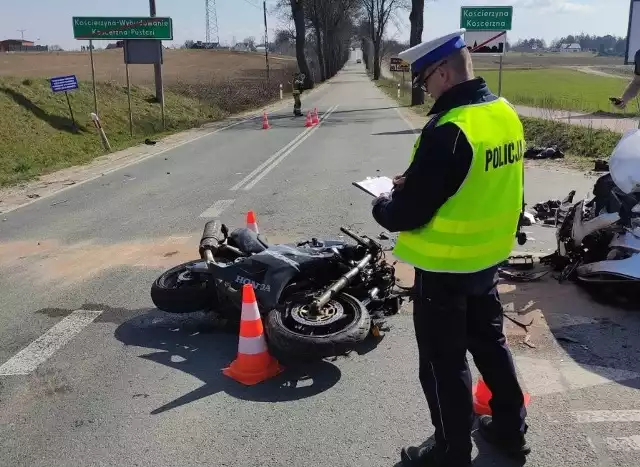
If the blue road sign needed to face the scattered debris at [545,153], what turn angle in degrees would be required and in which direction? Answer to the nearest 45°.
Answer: approximately 45° to its left

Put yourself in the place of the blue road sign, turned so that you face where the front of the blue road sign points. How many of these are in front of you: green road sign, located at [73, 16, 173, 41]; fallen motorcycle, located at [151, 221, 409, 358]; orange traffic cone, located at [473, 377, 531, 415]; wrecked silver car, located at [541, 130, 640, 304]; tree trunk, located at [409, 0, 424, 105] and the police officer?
4

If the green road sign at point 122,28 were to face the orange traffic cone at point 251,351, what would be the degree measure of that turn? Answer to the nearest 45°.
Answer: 0° — it already faces it

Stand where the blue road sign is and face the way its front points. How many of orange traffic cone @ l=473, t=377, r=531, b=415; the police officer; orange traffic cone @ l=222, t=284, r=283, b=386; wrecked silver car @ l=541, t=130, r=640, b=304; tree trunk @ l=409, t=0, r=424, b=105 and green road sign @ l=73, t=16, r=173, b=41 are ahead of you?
4

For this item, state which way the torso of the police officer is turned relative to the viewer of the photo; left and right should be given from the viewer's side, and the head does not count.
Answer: facing away from the viewer and to the left of the viewer

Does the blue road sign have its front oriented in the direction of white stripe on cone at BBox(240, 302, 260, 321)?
yes

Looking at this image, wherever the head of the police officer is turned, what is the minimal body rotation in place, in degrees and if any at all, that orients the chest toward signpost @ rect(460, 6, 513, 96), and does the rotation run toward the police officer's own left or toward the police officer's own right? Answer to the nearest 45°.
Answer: approximately 45° to the police officer's own right

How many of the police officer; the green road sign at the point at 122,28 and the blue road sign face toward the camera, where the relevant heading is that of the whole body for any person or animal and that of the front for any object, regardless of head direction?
2

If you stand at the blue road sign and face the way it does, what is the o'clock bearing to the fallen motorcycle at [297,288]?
The fallen motorcycle is roughly at 12 o'clock from the blue road sign.

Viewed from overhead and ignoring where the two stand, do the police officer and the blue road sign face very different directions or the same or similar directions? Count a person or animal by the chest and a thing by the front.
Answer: very different directions

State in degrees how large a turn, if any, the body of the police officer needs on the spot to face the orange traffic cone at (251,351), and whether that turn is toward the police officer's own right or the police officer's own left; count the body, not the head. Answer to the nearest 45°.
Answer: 0° — they already face it

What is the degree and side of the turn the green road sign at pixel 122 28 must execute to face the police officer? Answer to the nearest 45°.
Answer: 0° — it already faces them

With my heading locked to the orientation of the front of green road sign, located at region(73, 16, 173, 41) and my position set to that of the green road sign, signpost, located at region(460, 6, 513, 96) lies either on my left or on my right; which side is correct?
on my left
